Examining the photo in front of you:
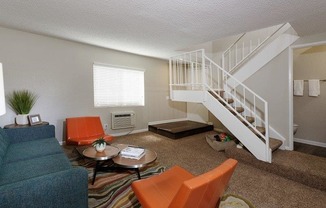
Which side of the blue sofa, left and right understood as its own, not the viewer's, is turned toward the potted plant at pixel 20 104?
left

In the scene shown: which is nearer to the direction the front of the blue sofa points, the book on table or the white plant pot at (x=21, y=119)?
the book on table

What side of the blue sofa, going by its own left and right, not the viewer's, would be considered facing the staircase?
front

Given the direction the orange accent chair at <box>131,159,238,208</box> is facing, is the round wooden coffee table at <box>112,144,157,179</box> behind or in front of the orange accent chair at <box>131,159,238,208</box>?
in front

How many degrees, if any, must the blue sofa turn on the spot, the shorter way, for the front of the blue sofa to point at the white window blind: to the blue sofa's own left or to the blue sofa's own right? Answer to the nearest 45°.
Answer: approximately 45° to the blue sofa's own left

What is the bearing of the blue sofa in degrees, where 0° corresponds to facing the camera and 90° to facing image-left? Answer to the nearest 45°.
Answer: approximately 270°

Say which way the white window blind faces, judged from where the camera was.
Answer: facing the viewer and to the right of the viewer

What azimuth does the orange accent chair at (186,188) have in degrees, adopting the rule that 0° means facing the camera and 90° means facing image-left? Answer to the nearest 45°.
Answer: approximately 135°

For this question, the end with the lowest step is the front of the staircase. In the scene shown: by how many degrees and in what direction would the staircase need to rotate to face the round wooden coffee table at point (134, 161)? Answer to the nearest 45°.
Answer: approximately 90° to its right

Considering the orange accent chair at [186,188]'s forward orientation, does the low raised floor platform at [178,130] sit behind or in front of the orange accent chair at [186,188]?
in front

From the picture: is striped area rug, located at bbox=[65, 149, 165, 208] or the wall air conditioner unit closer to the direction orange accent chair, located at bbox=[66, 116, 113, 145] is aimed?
the striped area rug

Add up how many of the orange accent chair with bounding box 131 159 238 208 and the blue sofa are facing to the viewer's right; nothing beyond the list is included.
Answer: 1
